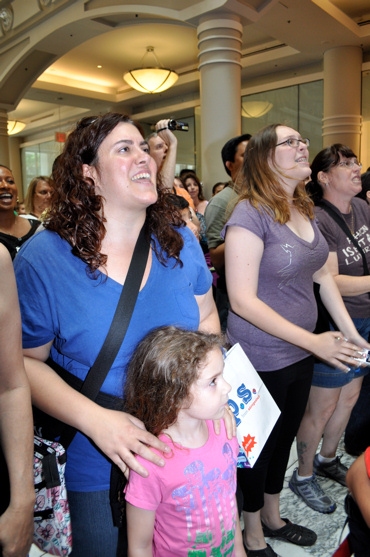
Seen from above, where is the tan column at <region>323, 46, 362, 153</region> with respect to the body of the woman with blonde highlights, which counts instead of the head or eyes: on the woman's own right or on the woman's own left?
on the woman's own left

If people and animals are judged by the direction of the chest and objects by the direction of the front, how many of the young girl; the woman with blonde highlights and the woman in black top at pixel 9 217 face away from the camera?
0

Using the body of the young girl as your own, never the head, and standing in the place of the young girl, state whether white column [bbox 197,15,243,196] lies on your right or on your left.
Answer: on your left

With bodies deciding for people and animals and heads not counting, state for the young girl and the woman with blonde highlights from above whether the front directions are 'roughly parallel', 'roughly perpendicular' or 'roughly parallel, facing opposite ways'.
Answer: roughly parallel

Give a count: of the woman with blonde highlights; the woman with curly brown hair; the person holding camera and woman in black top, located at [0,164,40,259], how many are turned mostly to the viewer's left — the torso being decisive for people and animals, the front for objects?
0

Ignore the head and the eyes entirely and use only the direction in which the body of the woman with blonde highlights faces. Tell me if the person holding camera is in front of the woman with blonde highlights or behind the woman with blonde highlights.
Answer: behind

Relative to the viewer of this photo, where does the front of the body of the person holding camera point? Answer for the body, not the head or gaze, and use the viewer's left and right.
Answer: facing the viewer and to the right of the viewer

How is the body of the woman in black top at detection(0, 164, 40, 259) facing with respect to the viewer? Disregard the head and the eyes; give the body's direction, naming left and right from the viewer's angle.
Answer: facing the viewer

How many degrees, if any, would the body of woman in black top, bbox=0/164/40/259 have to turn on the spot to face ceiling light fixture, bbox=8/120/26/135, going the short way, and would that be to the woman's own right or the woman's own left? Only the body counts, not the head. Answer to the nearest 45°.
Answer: approximately 180°

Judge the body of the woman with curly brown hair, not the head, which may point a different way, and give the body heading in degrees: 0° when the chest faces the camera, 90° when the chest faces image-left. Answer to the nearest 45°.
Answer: approximately 315°

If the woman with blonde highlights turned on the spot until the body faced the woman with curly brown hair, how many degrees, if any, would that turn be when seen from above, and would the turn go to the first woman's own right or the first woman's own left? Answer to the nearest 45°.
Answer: approximately 90° to the first woman's own right
